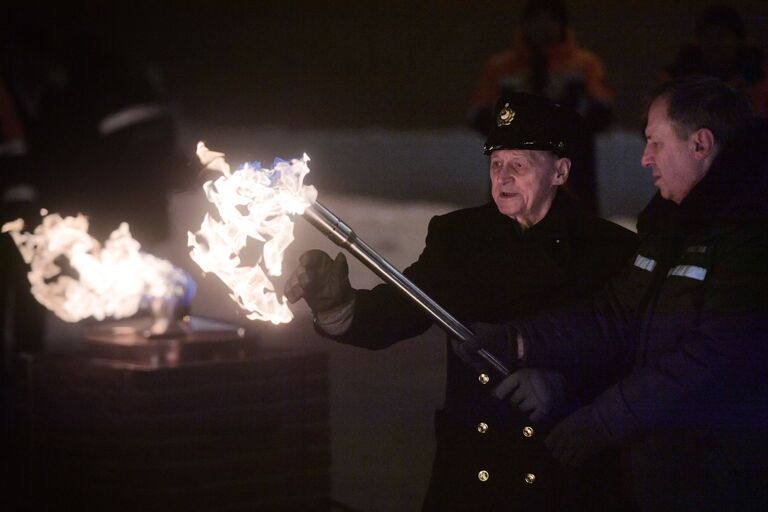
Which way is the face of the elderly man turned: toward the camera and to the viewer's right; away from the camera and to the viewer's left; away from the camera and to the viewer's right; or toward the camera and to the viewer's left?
toward the camera and to the viewer's left

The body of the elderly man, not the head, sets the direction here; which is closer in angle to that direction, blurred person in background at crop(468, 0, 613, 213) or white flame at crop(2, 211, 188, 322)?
the white flame

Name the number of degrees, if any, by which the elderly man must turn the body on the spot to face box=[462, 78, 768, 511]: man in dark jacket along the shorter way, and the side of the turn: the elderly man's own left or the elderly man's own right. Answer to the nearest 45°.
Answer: approximately 90° to the elderly man's own left

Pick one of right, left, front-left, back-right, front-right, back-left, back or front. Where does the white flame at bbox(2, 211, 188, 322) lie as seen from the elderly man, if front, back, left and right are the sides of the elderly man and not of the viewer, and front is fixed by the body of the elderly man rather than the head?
right

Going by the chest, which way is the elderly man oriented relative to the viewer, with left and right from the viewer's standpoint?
facing the viewer and to the left of the viewer

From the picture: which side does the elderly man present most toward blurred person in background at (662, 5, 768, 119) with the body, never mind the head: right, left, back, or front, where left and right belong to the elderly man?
back

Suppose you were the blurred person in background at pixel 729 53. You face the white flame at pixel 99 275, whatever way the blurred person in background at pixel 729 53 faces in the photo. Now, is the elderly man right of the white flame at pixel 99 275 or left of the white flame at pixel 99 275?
left

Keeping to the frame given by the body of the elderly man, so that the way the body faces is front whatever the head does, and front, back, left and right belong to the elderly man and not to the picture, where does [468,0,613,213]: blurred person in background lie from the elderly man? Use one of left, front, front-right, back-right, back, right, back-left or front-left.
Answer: back-right

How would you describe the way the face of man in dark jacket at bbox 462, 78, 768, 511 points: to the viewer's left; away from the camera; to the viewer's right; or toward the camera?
to the viewer's left

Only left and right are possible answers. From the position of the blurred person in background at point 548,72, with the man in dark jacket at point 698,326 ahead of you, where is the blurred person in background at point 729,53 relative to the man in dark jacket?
left
